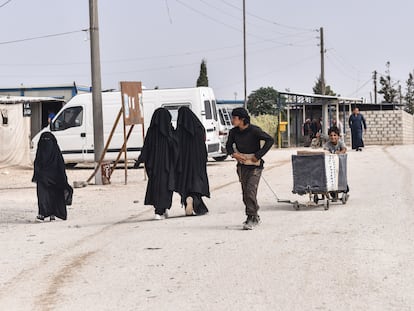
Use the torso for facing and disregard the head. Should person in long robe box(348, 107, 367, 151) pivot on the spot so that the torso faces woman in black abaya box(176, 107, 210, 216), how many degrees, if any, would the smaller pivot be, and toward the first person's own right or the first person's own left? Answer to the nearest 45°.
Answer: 0° — they already face them

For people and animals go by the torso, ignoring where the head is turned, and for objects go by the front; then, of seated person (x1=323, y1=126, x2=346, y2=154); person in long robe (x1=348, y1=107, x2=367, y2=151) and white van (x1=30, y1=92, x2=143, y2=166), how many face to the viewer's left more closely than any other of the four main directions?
1

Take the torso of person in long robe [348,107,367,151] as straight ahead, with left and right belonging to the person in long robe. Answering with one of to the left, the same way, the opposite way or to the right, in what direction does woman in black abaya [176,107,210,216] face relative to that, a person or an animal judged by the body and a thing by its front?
the opposite way

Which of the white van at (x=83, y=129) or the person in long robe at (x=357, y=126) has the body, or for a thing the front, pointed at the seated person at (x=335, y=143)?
the person in long robe

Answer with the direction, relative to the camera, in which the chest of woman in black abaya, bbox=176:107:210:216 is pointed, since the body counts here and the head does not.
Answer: away from the camera

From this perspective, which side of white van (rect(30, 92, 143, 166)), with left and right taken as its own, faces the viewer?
left

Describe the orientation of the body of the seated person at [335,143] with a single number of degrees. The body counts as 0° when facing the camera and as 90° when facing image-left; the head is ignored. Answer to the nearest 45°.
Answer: approximately 0°

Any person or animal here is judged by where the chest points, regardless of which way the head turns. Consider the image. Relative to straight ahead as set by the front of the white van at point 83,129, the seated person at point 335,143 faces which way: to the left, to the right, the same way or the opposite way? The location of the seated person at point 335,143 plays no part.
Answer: to the left
